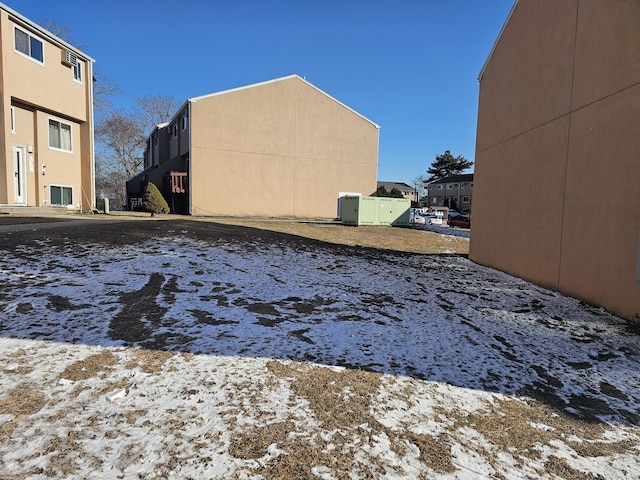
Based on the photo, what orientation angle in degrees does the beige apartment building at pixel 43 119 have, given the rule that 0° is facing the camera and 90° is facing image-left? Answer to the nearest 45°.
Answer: approximately 315°

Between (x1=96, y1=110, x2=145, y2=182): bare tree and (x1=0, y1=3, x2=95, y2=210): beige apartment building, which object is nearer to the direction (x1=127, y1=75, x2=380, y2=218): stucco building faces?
the beige apartment building

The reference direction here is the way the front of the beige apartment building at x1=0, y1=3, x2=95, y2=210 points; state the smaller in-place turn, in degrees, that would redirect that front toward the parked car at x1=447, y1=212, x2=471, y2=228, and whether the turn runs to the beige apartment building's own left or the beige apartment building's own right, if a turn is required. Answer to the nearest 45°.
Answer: approximately 45° to the beige apartment building's own left

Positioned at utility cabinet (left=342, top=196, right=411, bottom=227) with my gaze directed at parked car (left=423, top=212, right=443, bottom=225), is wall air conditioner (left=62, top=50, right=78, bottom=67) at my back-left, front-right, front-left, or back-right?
back-left

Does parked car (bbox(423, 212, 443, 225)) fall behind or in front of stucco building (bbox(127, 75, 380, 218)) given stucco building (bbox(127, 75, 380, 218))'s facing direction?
behind

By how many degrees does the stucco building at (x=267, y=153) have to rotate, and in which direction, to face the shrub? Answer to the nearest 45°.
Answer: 0° — it already faces it

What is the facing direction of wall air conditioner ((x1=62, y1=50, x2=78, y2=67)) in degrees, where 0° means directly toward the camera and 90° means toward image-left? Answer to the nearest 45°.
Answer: approximately 315°

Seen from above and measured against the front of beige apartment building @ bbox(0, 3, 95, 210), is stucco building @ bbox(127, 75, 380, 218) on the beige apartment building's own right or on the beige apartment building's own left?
on the beige apartment building's own left

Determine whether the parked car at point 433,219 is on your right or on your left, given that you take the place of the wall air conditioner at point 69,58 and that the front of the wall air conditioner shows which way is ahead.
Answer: on your left
